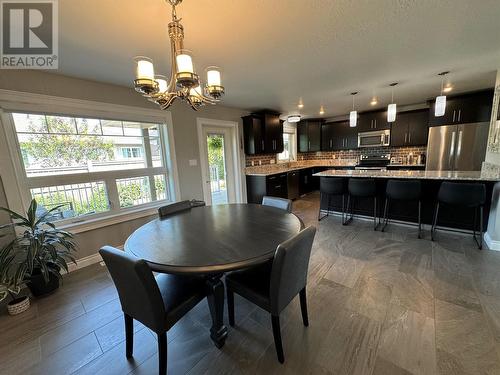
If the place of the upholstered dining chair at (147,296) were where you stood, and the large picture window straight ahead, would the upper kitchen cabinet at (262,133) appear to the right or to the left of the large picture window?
right

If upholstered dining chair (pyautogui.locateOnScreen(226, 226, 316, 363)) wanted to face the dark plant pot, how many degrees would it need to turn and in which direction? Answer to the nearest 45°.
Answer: approximately 45° to its left

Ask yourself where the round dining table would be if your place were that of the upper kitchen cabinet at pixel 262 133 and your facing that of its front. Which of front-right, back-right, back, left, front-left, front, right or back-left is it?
front-right

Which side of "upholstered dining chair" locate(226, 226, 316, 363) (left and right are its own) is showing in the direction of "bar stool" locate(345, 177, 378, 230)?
right

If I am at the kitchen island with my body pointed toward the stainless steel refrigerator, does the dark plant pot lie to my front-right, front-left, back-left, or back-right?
back-left

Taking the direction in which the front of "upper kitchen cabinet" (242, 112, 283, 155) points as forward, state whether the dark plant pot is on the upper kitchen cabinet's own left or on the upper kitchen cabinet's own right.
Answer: on the upper kitchen cabinet's own right

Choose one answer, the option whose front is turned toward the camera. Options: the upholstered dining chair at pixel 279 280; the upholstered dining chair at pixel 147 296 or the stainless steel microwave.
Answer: the stainless steel microwave

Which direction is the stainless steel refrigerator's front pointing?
toward the camera

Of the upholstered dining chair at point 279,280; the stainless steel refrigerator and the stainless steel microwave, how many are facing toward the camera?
2

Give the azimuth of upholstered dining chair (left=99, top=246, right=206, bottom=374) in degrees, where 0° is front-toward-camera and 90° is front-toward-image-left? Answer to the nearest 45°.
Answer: approximately 225°

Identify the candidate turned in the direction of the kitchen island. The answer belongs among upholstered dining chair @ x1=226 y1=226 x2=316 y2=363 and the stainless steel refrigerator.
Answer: the stainless steel refrigerator

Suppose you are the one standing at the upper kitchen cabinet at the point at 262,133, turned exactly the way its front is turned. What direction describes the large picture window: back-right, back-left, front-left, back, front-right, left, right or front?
right

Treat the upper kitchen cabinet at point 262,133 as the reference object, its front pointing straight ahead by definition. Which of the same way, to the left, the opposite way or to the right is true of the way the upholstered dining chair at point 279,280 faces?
the opposite way

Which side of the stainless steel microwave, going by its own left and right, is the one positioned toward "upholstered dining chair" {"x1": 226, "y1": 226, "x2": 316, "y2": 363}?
front

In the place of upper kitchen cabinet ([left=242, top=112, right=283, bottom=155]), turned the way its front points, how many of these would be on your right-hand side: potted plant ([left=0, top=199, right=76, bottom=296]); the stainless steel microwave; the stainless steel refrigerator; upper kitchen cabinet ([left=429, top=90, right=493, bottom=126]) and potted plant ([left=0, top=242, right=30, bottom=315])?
2

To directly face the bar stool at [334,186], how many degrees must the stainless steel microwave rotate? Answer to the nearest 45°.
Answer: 0° — it already faces it

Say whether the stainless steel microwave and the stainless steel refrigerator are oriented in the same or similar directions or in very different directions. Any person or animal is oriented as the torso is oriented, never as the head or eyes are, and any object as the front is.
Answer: same or similar directions

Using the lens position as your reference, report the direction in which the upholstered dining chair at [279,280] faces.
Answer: facing away from the viewer and to the left of the viewer

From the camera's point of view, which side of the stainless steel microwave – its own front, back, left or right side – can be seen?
front

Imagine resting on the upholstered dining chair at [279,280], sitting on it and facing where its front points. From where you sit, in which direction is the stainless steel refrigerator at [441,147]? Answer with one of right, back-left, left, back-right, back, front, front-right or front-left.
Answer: right
